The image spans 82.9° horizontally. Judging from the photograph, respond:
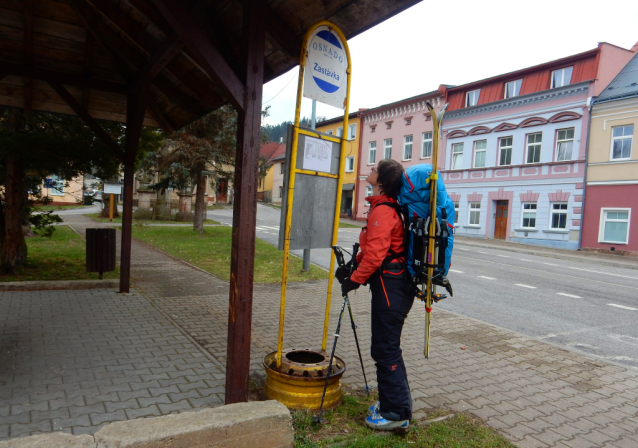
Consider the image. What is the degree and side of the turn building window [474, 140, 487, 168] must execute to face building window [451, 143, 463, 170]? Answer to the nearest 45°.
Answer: approximately 90° to its right

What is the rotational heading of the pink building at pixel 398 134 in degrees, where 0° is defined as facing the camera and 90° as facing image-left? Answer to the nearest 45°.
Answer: approximately 45°

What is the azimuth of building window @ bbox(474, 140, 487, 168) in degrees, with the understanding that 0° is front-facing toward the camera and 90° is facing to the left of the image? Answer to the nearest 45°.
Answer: approximately 45°

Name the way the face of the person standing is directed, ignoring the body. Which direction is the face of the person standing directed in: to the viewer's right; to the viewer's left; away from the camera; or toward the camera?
to the viewer's left

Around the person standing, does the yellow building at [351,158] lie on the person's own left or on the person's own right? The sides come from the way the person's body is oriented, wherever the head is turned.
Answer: on the person's own right

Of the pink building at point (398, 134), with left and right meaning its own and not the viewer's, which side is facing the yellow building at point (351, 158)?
right

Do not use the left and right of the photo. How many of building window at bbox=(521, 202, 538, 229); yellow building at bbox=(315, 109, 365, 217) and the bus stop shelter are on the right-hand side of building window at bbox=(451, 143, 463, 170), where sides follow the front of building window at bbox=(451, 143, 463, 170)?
1

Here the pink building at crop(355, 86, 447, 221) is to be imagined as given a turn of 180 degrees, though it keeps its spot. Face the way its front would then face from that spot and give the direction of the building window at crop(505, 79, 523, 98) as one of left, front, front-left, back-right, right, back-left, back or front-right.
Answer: right

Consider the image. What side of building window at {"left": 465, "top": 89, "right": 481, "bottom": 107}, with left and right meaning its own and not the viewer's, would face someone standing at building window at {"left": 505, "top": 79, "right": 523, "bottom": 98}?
left

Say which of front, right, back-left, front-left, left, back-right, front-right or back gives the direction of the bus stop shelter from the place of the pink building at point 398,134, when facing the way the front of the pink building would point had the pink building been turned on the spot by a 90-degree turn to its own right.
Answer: back-left

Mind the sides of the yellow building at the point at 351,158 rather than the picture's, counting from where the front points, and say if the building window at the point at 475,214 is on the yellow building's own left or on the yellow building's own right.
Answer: on the yellow building's own left

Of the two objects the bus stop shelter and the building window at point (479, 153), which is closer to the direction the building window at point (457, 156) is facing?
the bus stop shelter

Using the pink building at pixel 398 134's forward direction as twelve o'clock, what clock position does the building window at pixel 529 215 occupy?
The building window is roughly at 9 o'clock from the pink building.

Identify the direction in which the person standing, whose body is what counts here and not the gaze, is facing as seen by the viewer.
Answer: to the viewer's left

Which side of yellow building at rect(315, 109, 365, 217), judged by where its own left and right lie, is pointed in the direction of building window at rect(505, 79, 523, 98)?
left
